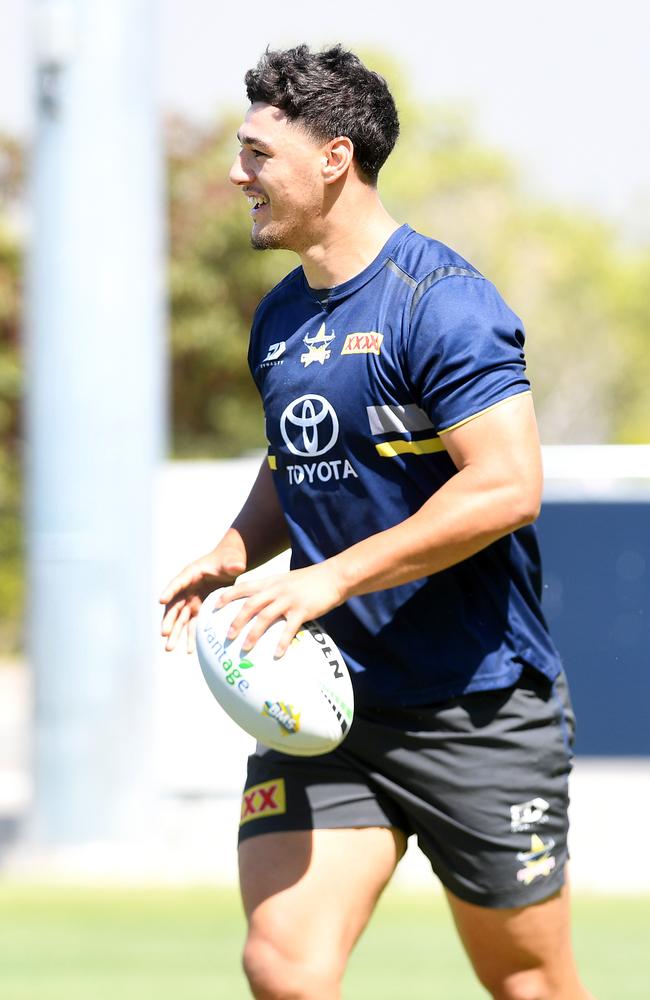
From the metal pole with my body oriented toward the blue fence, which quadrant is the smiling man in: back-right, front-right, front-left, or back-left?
front-right

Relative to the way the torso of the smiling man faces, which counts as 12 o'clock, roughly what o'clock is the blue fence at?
The blue fence is roughly at 5 o'clock from the smiling man.

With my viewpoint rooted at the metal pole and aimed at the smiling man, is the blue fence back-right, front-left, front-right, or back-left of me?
front-left

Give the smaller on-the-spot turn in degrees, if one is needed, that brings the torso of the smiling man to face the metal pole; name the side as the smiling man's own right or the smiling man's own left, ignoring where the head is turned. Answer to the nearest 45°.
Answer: approximately 135° to the smiling man's own right

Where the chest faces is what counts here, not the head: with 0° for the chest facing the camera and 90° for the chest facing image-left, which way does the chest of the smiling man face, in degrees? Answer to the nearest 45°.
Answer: approximately 45°

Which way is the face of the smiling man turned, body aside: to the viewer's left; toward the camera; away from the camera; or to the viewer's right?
to the viewer's left
